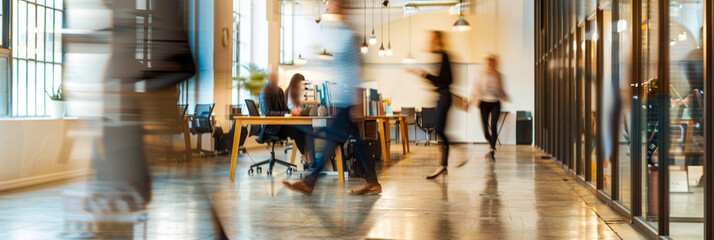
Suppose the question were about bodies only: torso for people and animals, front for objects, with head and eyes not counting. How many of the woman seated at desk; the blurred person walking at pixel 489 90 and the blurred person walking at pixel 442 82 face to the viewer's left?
1

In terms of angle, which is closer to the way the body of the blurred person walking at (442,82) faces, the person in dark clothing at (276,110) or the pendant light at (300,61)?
the person in dark clothing

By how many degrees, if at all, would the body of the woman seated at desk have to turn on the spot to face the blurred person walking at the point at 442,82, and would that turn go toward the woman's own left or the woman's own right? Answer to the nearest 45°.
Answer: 0° — they already face them

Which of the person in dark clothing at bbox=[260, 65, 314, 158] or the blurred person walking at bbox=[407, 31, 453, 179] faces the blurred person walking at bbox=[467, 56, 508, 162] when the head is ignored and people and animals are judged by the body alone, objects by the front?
the person in dark clothing

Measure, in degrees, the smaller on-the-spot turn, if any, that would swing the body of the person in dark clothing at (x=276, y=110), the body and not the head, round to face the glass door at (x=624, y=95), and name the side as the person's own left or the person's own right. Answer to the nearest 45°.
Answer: approximately 45° to the person's own right

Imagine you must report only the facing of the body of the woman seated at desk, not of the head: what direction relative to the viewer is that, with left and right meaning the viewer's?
facing to the right of the viewer

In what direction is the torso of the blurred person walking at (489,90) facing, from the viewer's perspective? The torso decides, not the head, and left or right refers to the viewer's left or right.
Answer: facing the viewer

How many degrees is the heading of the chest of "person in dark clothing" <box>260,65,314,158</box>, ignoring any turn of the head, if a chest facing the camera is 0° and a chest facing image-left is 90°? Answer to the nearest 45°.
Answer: approximately 270°

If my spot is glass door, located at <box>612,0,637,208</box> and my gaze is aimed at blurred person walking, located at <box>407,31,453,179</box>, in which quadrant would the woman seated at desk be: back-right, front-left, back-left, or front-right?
front-left

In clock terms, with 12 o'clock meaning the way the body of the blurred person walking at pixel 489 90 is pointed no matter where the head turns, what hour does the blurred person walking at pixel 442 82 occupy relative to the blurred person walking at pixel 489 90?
the blurred person walking at pixel 442 82 is roughly at 1 o'clock from the blurred person walking at pixel 489 90.

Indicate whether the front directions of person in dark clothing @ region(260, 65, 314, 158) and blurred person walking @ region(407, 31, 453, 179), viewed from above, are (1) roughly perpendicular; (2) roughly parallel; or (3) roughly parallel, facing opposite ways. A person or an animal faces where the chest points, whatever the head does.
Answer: roughly parallel, facing opposite ways

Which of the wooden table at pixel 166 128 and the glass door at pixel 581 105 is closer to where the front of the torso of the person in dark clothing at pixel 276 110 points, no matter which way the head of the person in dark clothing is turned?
the glass door

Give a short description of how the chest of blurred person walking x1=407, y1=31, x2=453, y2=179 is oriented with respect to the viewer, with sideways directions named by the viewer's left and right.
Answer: facing to the left of the viewer
